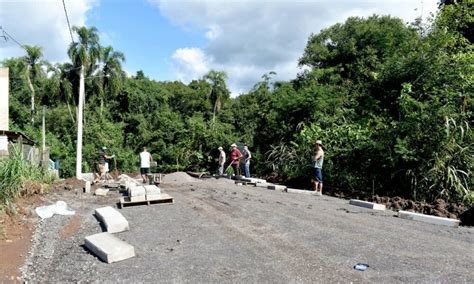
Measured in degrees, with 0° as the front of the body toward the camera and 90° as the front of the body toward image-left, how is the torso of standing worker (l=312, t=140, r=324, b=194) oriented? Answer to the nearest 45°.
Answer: approximately 90°

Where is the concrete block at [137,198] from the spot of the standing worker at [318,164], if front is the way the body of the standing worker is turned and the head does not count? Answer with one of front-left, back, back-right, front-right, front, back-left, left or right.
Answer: front-left

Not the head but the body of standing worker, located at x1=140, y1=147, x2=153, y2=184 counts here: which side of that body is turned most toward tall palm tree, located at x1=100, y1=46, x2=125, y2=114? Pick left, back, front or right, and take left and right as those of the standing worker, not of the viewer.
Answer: front

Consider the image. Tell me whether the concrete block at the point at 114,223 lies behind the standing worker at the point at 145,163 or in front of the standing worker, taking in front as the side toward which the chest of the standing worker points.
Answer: behind

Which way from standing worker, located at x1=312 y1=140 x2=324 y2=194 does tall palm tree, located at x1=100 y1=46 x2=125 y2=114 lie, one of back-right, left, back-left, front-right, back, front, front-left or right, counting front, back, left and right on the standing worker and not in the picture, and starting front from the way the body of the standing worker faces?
front-right

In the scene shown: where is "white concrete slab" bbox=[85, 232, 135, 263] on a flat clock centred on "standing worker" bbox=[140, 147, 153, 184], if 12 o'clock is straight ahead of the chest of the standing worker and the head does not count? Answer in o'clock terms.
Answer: The white concrete slab is roughly at 6 o'clock from the standing worker.

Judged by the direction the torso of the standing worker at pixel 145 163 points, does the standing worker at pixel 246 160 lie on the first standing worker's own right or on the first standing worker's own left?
on the first standing worker's own right

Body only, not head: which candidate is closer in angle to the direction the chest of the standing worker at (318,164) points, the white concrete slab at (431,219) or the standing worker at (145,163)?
the standing worker

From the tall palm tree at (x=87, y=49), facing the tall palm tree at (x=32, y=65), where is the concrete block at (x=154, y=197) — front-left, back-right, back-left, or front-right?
back-left

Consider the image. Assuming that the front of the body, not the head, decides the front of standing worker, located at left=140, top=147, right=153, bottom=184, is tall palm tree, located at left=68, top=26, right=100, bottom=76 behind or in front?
in front

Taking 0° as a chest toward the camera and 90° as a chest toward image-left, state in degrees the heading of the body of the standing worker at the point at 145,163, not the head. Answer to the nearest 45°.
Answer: approximately 180°

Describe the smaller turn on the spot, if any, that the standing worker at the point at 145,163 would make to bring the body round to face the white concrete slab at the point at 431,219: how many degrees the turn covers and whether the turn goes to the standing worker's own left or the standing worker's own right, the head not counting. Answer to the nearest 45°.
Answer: approximately 135° to the standing worker's own right

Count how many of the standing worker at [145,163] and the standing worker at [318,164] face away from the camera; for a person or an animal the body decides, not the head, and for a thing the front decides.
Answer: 1

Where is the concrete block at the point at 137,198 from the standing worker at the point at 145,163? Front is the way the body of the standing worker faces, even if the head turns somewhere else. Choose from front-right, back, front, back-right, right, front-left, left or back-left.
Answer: back
